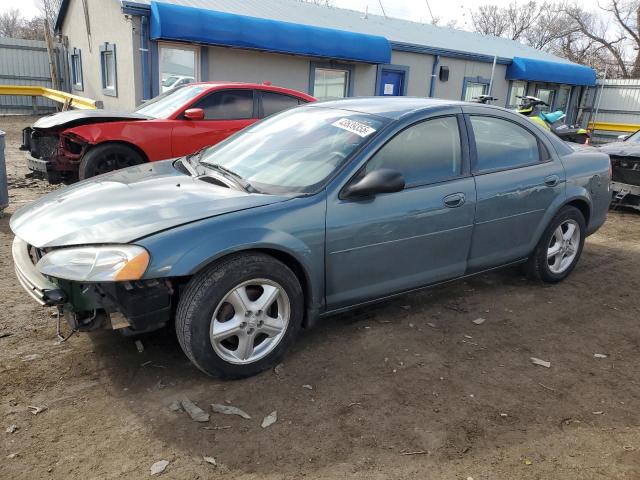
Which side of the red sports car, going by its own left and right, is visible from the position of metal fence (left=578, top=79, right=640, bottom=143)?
back

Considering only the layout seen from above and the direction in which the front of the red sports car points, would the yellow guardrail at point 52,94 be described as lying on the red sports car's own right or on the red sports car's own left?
on the red sports car's own right

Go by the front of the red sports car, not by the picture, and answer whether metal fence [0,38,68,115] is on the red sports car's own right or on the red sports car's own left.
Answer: on the red sports car's own right

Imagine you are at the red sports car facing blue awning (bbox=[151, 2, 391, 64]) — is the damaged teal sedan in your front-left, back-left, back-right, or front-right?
back-right

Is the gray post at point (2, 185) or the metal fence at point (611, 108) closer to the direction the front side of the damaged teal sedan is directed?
the gray post

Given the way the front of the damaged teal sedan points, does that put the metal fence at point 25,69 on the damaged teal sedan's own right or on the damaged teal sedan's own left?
on the damaged teal sedan's own right

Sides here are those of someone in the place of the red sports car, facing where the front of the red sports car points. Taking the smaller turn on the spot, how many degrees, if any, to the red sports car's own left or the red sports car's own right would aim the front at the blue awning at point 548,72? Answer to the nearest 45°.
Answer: approximately 180°

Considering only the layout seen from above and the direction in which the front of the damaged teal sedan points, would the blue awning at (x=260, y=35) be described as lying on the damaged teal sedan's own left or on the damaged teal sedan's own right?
on the damaged teal sedan's own right

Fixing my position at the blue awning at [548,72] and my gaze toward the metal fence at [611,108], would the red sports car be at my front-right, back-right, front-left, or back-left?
back-right

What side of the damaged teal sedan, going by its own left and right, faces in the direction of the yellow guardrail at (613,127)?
back

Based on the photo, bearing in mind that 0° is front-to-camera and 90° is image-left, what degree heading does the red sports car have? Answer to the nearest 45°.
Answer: approximately 45°

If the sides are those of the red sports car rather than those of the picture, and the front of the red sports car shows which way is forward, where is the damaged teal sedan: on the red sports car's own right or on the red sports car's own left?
on the red sports car's own left

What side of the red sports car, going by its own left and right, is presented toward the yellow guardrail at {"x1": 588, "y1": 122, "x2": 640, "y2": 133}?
back
